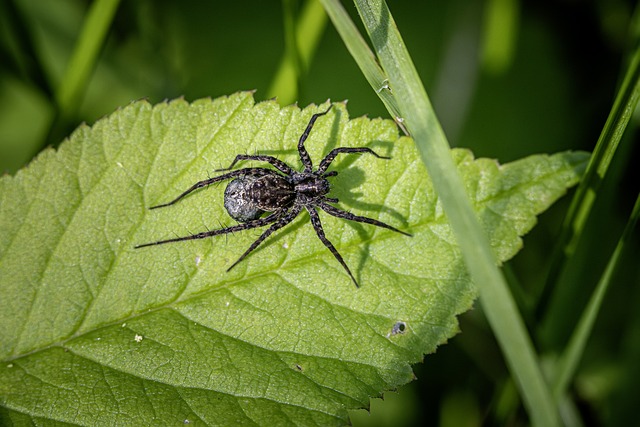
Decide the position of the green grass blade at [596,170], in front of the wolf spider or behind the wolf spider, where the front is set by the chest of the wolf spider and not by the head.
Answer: in front

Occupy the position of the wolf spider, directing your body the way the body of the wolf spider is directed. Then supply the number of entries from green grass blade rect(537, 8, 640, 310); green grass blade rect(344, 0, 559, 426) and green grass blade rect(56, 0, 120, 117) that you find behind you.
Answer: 1

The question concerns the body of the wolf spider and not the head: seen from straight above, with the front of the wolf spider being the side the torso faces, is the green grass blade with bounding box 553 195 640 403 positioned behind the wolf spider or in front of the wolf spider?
in front

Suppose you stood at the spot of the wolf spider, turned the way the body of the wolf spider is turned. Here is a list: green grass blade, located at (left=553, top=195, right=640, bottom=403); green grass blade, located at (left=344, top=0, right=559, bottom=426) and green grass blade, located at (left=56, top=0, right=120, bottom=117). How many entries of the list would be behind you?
1

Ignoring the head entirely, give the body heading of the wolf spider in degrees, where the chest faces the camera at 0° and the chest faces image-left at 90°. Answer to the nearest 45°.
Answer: approximately 270°
